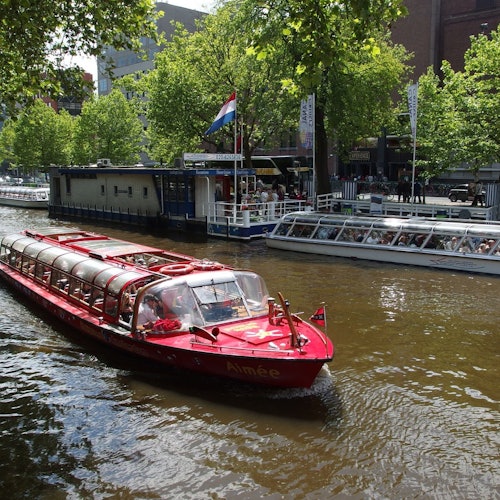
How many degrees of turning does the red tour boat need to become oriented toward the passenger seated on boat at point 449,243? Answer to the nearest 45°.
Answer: approximately 90° to its left

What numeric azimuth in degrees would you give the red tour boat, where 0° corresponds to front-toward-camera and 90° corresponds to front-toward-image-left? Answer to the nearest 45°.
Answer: approximately 315°

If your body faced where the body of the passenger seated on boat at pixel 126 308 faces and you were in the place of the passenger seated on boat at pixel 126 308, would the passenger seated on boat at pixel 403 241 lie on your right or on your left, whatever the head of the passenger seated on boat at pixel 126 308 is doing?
on your left

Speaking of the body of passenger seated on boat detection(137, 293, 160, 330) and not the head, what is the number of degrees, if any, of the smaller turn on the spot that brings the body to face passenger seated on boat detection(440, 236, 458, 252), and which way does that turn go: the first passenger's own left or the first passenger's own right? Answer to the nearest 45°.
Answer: approximately 90° to the first passenger's own left

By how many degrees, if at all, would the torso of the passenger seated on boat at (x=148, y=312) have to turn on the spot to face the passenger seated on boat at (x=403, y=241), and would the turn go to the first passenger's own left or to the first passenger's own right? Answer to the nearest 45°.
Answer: approximately 90° to the first passenger's own left

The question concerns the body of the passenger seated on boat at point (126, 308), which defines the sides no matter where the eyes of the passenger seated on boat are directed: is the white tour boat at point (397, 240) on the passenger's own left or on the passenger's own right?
on the passenger's own left

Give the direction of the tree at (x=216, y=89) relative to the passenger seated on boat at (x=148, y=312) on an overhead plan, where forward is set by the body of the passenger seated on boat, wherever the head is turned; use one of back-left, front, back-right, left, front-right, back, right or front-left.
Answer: back-left

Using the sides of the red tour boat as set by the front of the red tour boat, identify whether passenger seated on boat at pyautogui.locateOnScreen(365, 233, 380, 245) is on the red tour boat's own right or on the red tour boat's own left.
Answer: on the red tour boat's own left

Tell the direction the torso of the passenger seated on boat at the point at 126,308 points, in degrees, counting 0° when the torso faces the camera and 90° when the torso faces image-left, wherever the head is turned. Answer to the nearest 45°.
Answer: approximately 315°

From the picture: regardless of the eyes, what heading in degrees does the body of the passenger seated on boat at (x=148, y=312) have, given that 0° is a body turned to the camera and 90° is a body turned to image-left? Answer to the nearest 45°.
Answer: approximately 315°

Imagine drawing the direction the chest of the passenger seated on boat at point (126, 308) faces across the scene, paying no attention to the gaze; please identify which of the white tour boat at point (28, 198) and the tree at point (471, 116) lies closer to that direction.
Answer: the tree

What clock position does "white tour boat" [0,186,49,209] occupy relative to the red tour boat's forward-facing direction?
The white tour boat is roughly at 7 o'clock from the red tour boat.
